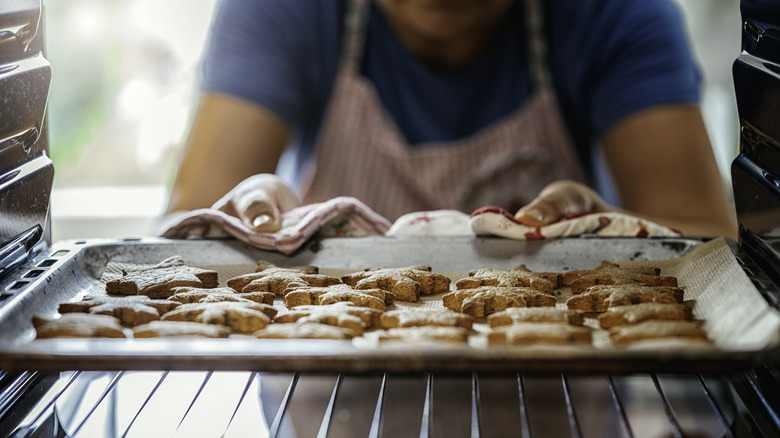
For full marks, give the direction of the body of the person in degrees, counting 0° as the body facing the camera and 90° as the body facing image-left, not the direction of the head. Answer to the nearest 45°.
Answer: approximately 0°
